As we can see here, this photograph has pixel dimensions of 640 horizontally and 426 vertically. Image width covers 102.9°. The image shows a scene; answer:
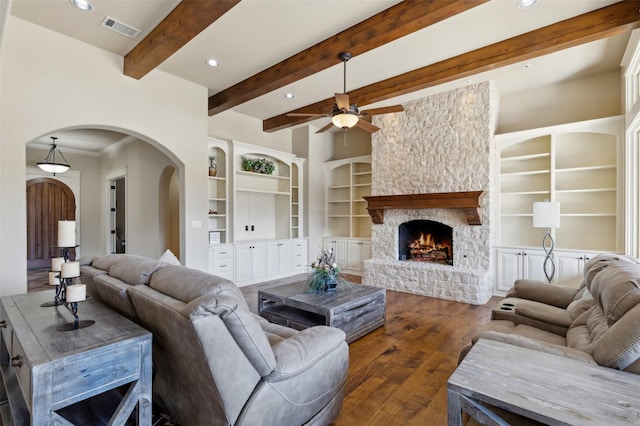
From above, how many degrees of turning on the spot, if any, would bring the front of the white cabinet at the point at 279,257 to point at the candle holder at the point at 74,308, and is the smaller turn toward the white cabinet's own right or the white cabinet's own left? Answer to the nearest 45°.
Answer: approximately 45° to the white cabinet's own right

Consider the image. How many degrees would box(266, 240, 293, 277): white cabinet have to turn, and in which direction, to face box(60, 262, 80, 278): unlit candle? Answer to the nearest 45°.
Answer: approximately 45° to its right

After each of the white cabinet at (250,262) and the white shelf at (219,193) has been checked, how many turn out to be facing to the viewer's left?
0

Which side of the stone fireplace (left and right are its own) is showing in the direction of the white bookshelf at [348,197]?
right

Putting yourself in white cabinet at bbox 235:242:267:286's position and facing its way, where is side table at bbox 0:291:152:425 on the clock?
The side table is roughly at 2 o'clock from the white cabinet.

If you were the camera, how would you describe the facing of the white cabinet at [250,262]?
facing the viewer and to the right of the viewer

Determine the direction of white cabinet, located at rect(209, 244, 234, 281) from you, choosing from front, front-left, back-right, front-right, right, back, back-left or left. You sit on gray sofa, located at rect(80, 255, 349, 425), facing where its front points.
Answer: front-left

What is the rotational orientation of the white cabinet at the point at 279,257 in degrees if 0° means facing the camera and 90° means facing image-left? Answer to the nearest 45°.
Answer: approximately 315°

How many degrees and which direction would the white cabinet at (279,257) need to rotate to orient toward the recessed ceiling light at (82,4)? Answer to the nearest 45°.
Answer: approximately 90° to its right
